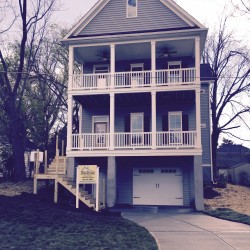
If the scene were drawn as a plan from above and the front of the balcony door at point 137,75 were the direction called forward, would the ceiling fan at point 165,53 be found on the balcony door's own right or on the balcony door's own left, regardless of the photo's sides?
on the balcony door's own left

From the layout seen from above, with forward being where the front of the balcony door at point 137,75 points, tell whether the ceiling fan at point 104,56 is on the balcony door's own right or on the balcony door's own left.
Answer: on the balcony door's own right

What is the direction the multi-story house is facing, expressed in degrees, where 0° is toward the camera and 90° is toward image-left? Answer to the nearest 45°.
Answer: approximately 0°
